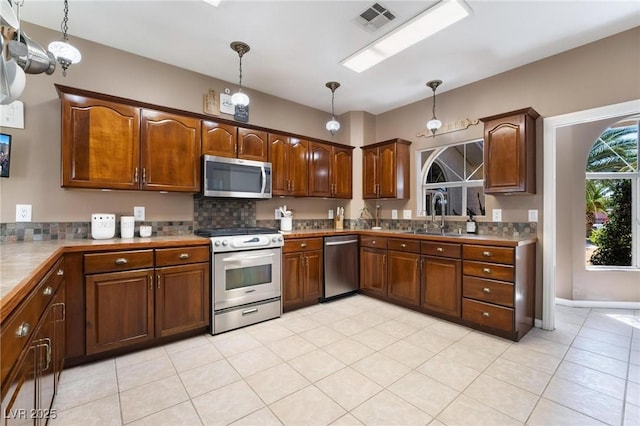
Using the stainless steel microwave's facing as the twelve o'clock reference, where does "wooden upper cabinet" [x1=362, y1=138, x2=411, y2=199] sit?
The wooden upper cabinet is roughly at 10 o'clock from the stainless steel microwave.

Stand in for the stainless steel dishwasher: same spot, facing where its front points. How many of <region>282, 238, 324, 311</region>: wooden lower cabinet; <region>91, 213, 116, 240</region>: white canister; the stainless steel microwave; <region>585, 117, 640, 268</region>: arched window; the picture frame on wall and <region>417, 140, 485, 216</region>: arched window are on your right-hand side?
4

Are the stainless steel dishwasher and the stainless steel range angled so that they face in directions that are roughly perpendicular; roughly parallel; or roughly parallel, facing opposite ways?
roughly parallel

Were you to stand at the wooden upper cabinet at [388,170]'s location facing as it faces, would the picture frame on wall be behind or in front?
in front

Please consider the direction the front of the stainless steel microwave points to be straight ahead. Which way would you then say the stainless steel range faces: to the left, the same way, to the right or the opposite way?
the same way

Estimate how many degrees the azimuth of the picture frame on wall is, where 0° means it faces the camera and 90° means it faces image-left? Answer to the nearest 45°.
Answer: approximately 315°

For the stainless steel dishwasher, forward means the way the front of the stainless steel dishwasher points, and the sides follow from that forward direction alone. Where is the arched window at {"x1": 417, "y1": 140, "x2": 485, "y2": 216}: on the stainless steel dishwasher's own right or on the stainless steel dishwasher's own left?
on the stainless steel dishwasher's own left

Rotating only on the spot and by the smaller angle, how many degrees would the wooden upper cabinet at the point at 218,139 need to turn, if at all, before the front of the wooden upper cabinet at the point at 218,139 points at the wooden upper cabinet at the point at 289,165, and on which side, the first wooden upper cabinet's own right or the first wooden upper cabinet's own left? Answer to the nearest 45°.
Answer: approximately 45° to the first wooden upper cabinet's own left

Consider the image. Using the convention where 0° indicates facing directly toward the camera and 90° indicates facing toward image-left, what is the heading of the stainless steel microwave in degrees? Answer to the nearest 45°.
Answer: approximately 315°

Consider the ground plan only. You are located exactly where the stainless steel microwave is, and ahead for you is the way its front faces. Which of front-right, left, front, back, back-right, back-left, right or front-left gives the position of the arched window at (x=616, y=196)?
front-left

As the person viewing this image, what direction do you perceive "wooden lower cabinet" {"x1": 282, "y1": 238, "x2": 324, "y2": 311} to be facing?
facing the viewer and to the right of the viewer

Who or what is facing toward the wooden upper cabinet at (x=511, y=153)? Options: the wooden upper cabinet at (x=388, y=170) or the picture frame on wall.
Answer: the picture frame on wall

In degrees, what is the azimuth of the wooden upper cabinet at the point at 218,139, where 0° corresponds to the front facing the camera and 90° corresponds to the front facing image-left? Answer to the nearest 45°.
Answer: approximately 315°

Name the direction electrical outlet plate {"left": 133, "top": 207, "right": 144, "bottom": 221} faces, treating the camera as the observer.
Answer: facing the viewer

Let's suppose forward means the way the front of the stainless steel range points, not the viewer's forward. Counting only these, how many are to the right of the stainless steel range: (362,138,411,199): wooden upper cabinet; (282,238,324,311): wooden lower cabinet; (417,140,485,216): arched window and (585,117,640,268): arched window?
0

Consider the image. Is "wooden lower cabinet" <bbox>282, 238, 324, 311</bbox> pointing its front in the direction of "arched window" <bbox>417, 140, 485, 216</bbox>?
no

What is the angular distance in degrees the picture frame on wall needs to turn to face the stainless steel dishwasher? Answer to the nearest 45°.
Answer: approximately 45° to its left

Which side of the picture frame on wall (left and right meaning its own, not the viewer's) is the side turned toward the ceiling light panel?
front

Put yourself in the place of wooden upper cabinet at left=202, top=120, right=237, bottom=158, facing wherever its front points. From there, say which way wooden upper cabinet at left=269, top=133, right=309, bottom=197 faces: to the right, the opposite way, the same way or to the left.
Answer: the same way
